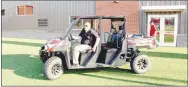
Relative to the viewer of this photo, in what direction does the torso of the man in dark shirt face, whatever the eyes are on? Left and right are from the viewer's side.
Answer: facing the viewer and to the left of the viewer

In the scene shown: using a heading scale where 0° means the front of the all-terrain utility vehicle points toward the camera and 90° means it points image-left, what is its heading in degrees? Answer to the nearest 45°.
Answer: approximately 90°
